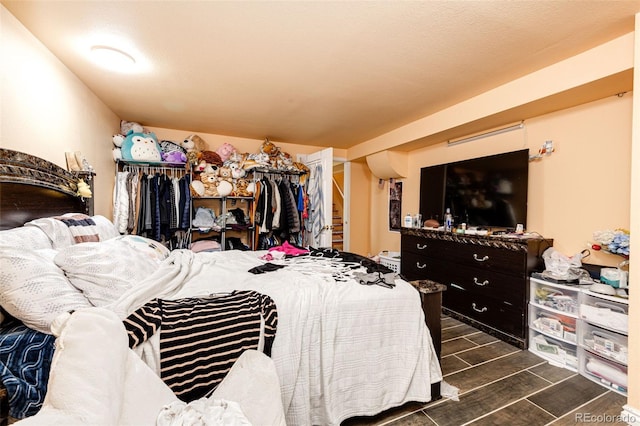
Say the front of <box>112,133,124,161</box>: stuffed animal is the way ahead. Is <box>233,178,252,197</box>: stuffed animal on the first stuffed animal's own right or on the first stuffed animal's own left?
on the first stuffed animal's own left

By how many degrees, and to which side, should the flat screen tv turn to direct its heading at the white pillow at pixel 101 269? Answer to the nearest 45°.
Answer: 0° — it already faces it

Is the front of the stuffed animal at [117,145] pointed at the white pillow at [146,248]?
yes

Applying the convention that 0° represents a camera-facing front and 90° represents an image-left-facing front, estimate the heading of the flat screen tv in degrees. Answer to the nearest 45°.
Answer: approximately 45°

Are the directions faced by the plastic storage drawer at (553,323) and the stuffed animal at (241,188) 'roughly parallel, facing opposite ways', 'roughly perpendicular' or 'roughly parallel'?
roughly perpendicular

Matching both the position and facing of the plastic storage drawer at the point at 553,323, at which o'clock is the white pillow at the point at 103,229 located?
The white pillow is roughly at 12 o'clock from the plastic storage drawer.

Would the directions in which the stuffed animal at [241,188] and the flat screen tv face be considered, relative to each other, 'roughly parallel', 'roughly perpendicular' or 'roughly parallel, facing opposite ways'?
roughly perpendicular

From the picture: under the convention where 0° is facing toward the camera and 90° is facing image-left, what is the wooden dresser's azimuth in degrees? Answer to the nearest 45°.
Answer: approximately 45°

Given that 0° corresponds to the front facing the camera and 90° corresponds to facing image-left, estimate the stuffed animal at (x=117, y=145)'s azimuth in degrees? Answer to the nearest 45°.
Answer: approximately 0°
